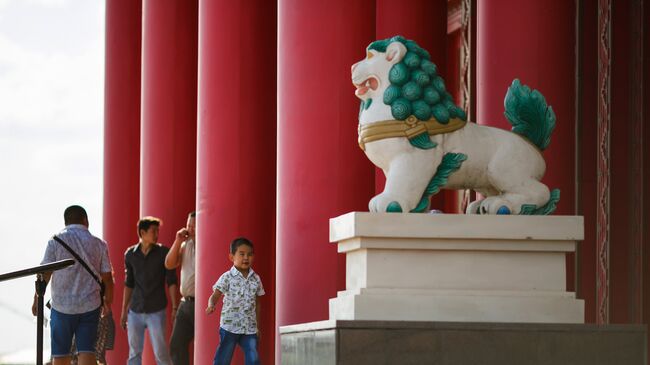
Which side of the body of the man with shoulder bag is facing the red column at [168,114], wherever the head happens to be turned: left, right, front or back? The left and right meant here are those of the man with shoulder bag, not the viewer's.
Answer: front

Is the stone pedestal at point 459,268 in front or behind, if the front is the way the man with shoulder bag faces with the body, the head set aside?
behind

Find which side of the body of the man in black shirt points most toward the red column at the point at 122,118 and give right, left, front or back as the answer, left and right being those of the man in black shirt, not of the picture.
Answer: back

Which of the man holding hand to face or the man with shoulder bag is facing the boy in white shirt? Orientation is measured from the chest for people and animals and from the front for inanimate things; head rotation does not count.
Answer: the man holding hand to face

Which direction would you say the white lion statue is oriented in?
to the viewer's left

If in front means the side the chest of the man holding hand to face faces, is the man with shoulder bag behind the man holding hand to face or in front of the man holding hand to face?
in front

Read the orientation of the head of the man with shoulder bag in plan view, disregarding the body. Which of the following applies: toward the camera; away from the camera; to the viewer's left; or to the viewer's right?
away from the camera

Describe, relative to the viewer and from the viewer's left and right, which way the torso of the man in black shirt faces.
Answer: facing the viewer

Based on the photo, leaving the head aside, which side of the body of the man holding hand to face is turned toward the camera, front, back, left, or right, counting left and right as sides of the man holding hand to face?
front

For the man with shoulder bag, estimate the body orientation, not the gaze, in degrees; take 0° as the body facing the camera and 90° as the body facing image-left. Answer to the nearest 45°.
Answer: approximately 180°

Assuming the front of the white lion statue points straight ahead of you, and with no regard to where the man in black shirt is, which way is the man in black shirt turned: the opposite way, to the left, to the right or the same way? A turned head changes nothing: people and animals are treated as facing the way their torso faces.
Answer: to the left

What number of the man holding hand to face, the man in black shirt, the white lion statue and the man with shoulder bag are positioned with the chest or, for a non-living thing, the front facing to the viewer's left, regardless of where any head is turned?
1
